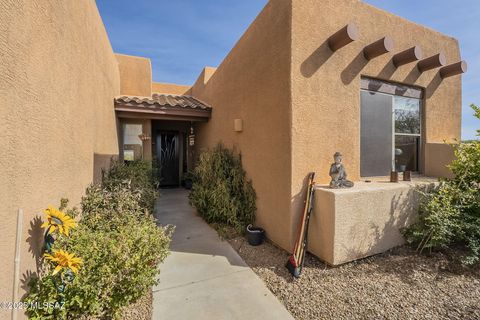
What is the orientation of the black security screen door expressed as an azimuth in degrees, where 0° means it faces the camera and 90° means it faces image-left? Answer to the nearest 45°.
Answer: approximately 0°

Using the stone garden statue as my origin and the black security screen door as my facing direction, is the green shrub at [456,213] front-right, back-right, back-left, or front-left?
back-right

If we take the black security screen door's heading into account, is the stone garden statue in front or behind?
in front

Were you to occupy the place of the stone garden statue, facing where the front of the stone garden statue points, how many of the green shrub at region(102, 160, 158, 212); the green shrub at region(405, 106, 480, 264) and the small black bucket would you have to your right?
2

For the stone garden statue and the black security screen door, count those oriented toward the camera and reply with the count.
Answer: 2

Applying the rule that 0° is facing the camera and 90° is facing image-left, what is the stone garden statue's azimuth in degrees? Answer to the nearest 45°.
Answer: approximately 0°

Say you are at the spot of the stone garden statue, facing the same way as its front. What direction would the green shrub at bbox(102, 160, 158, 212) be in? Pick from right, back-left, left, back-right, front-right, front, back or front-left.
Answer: right
